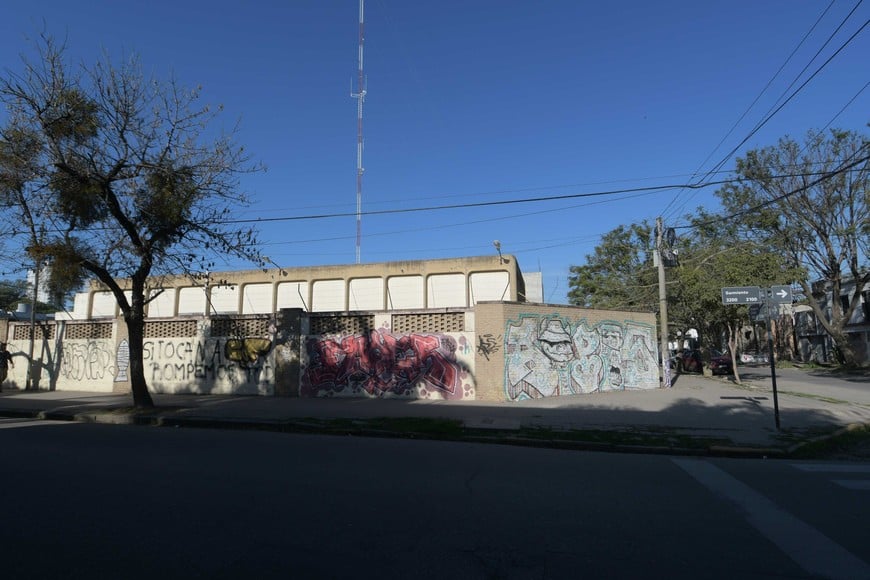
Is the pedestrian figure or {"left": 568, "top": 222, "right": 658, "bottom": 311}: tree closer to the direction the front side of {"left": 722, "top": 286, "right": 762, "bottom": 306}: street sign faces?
the pedestrian figure

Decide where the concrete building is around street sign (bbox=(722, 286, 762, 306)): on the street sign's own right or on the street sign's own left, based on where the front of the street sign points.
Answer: on the street sign's own right

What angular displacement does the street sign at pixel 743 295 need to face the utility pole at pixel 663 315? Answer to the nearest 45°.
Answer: approximately 180°

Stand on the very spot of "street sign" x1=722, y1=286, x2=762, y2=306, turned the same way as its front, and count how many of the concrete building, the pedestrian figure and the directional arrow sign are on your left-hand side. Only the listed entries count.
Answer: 1

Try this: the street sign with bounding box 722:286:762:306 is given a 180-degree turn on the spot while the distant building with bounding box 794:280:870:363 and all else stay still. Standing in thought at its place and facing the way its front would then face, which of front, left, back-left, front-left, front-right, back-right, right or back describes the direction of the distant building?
front

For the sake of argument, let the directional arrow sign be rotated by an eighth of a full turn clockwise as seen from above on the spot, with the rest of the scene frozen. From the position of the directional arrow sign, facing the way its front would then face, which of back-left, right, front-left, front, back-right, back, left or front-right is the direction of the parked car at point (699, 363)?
back-right

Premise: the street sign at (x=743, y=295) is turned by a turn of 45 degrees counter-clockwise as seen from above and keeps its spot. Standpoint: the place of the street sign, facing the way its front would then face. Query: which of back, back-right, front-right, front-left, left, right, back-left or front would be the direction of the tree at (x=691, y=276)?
back-left

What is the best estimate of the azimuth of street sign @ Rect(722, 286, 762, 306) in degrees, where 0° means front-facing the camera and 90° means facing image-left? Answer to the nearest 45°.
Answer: approximately 0°

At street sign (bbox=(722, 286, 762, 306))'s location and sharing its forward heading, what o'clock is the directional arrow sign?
The directional arrow sign is roughly at 9 o'clock from the street sign.

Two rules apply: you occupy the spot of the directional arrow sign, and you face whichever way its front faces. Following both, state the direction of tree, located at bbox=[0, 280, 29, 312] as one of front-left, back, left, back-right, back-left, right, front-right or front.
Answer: right

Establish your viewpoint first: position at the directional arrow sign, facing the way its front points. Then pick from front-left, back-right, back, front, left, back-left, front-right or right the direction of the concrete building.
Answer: right

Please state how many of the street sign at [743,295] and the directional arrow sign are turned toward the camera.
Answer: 2

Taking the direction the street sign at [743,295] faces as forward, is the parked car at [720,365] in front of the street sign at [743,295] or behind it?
behind

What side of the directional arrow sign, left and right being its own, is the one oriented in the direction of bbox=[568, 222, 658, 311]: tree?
back

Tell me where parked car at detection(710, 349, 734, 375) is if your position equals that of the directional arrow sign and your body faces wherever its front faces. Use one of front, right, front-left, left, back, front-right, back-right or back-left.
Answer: back

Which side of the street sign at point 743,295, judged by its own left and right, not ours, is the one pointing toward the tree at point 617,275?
back
